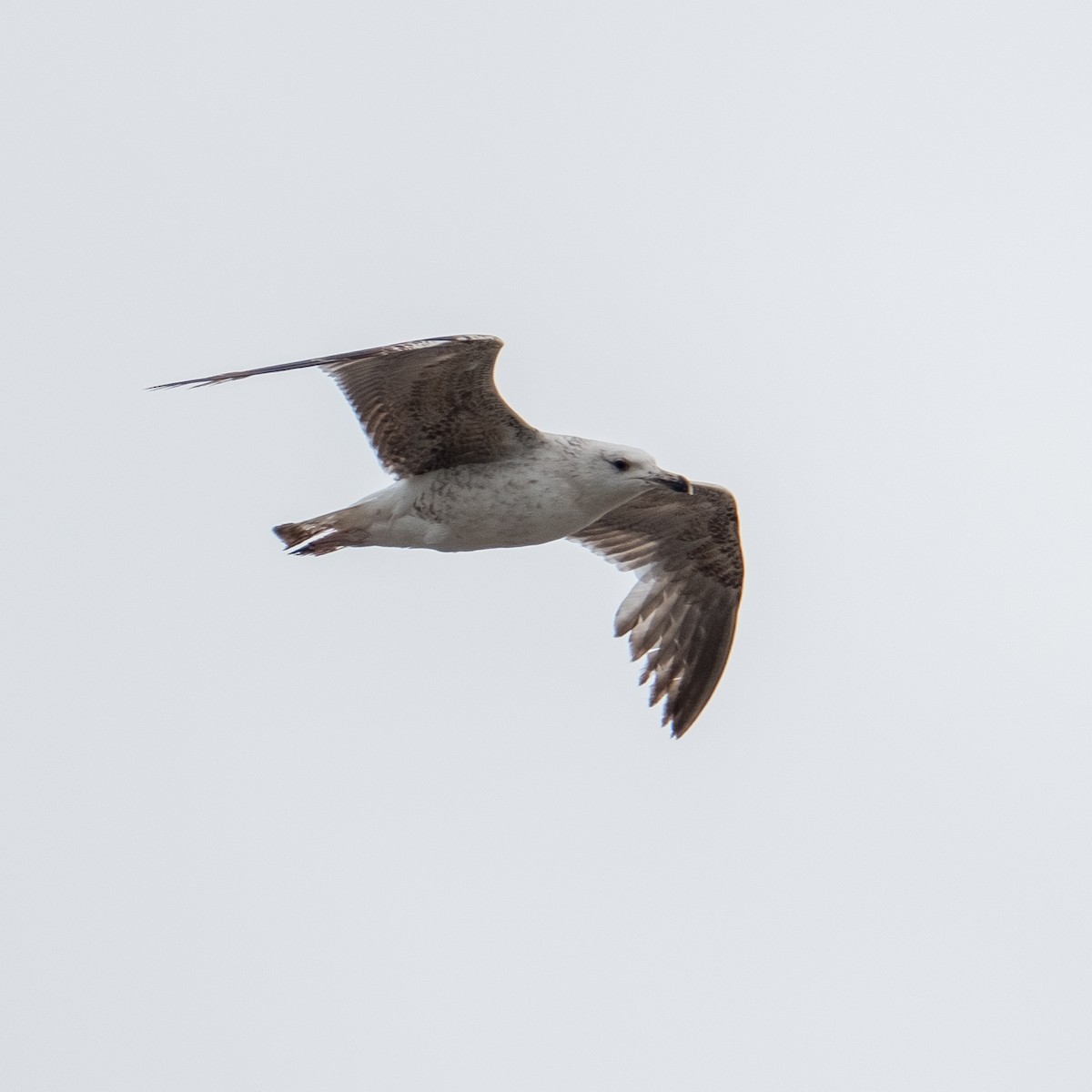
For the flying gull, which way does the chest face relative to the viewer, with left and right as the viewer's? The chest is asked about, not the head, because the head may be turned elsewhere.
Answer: facing to the right of the viewer
